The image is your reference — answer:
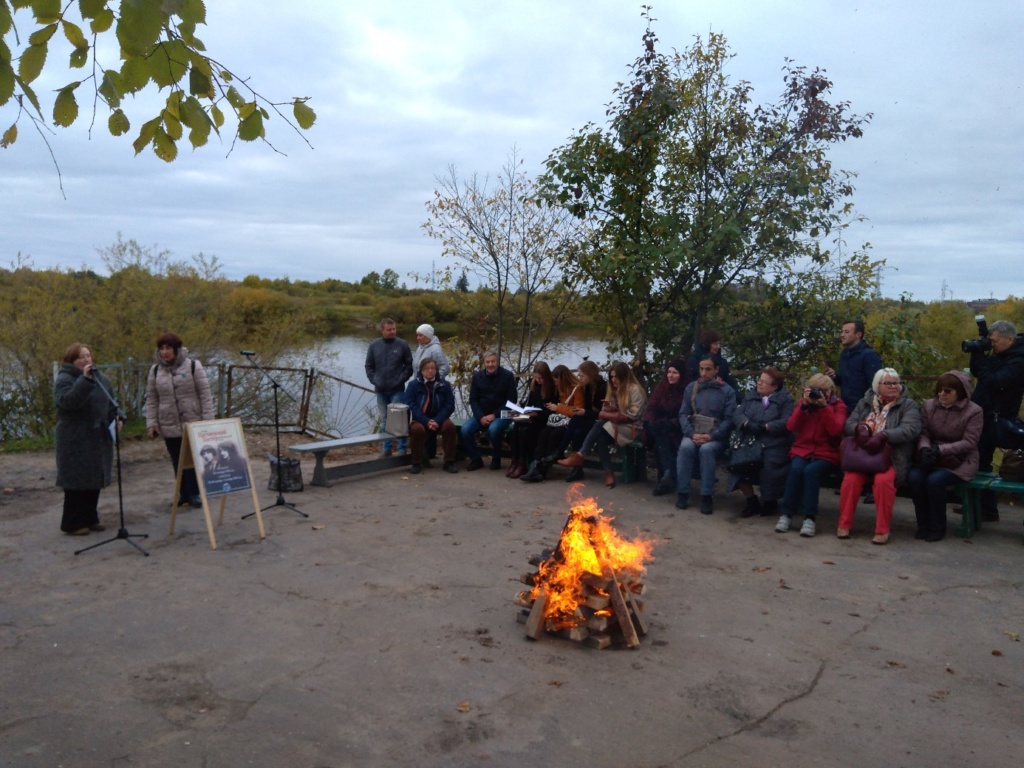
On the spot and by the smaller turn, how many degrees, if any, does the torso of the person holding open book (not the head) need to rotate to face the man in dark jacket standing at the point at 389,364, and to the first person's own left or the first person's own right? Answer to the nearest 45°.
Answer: approximately 90° to the first person's own right

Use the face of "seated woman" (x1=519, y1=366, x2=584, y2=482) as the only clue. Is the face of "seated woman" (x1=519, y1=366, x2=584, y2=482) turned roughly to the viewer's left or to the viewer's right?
to the viewer's left

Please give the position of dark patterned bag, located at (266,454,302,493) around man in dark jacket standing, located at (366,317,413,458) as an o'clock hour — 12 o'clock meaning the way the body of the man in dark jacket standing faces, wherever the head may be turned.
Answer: The dark patterned bag is roughly at 1 o'clock from the man in dark jacket standing.

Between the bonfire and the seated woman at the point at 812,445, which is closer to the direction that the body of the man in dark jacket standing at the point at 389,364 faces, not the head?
the bonfire

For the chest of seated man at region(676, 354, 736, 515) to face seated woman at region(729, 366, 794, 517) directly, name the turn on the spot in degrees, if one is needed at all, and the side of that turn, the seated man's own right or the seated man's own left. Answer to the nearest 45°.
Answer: approximately 90° to the seated man's own left

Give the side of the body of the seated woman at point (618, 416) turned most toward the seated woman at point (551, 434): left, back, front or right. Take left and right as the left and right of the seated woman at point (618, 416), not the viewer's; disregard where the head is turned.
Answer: right

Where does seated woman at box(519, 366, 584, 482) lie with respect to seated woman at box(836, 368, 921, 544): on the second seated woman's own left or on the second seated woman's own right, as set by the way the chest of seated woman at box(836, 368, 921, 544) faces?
on the second seated woman's own right

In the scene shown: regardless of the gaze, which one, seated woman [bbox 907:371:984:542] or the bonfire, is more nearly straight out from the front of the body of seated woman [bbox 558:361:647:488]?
the bonfire

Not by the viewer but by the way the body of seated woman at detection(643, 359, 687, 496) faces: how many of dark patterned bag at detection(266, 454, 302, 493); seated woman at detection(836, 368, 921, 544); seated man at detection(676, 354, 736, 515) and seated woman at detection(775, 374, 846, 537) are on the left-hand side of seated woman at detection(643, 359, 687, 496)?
3

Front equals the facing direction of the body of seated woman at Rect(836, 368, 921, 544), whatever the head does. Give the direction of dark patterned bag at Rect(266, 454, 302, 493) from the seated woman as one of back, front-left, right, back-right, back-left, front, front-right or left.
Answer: front-right

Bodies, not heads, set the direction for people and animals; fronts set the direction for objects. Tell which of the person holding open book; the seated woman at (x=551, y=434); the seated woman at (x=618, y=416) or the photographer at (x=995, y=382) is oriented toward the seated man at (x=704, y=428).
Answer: the photographer

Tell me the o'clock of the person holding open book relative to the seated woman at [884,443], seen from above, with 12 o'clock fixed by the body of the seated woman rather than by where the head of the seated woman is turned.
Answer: The person holding open book is roughly at 2 o'clock from the seated woman.

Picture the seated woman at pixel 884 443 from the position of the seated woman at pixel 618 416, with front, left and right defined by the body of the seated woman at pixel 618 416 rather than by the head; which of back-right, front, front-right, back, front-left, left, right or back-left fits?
left

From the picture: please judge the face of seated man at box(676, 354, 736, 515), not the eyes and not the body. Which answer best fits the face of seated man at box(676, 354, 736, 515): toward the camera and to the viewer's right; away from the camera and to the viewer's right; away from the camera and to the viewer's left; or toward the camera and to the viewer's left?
toward the camera and to the viewer's left
